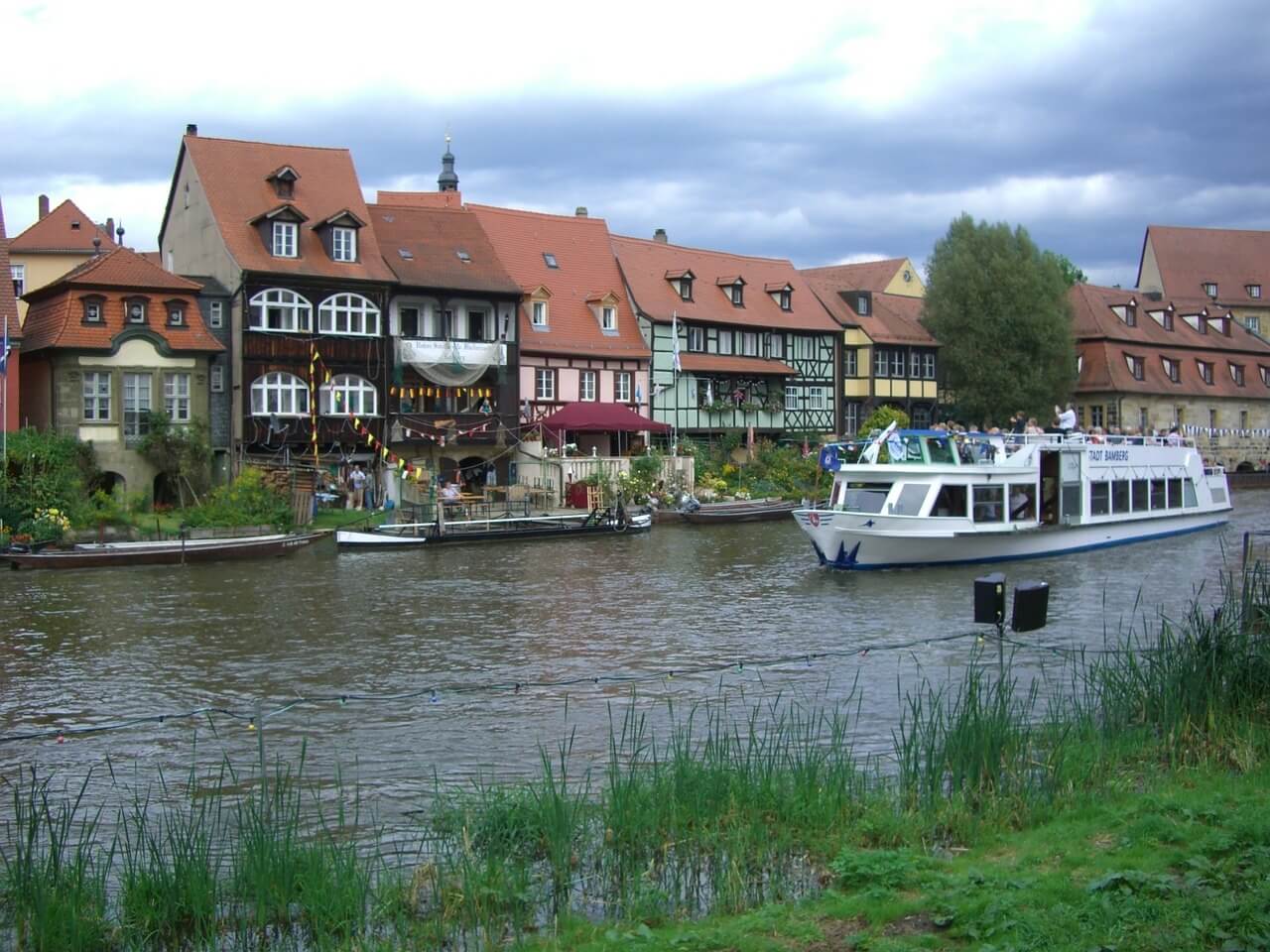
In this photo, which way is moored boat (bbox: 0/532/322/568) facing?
to the viewer's right

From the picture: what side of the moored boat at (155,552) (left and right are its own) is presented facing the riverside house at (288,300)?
left

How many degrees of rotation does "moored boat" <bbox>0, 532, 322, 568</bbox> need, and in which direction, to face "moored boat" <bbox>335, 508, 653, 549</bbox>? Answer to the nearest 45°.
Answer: approximately 45° to its left

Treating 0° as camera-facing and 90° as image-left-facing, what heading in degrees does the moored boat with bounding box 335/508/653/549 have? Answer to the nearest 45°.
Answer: approximately 90°

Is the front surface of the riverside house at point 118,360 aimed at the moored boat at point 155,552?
yes

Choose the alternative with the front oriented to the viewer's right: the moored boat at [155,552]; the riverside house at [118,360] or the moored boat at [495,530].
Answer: the moored boat at [155,552]

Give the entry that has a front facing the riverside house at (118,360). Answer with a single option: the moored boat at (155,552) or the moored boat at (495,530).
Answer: the moored boat at (495,530)

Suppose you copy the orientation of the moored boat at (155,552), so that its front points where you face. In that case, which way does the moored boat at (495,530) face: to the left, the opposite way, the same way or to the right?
the opposite way

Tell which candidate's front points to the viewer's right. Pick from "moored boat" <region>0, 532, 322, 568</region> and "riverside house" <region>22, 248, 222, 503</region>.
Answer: the moored boat

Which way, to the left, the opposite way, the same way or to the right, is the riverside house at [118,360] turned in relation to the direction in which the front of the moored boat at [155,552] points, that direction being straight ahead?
to the right
